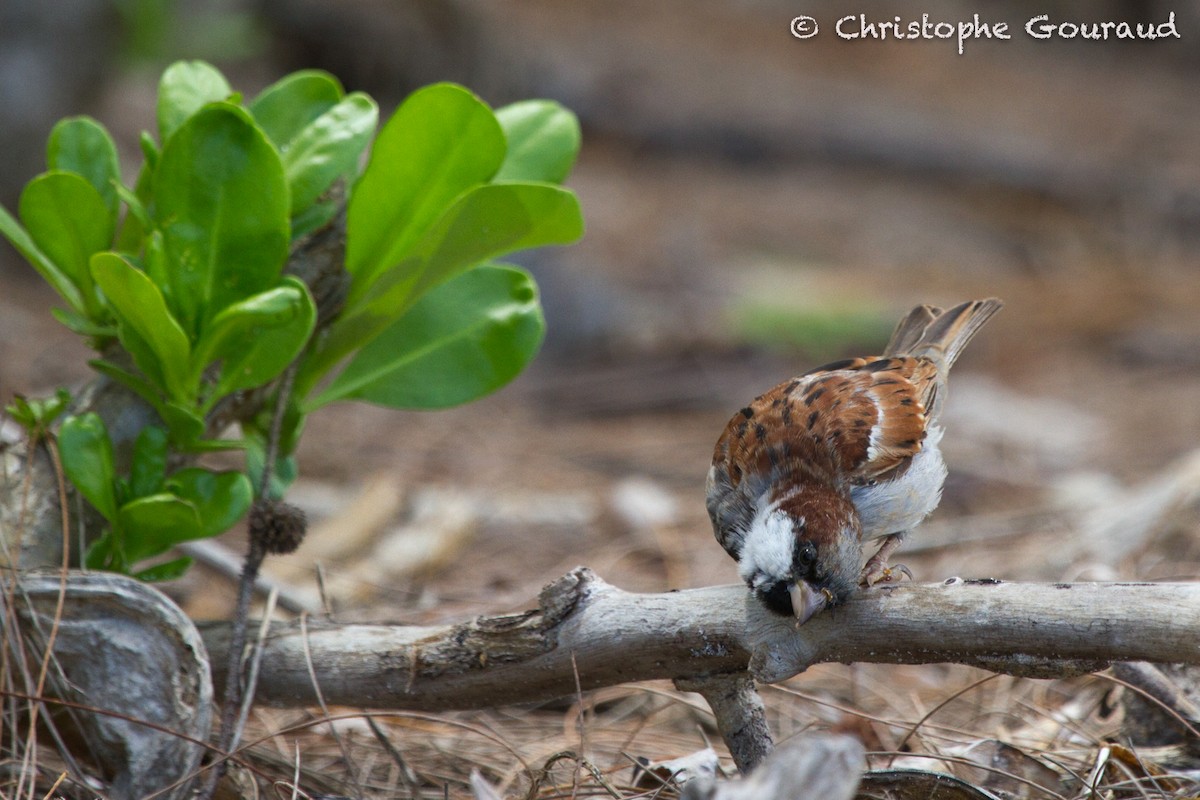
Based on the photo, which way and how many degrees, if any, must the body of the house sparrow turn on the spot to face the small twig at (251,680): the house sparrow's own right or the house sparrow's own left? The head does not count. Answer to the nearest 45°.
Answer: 0° — it already faces it

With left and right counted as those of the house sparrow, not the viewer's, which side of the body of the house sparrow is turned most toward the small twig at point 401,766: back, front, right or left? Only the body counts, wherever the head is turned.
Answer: front

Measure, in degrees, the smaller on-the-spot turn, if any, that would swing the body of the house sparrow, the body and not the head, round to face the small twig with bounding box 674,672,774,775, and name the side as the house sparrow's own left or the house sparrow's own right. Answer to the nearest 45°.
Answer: approximately 45° to the house sparrow's own left

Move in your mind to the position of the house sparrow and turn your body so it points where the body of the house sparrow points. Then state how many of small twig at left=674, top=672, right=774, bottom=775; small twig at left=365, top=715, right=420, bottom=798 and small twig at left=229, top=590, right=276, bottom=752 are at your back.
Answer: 0

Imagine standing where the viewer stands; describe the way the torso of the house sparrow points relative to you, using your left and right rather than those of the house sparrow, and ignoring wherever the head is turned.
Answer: facing the viewer and to the left of the viewer
